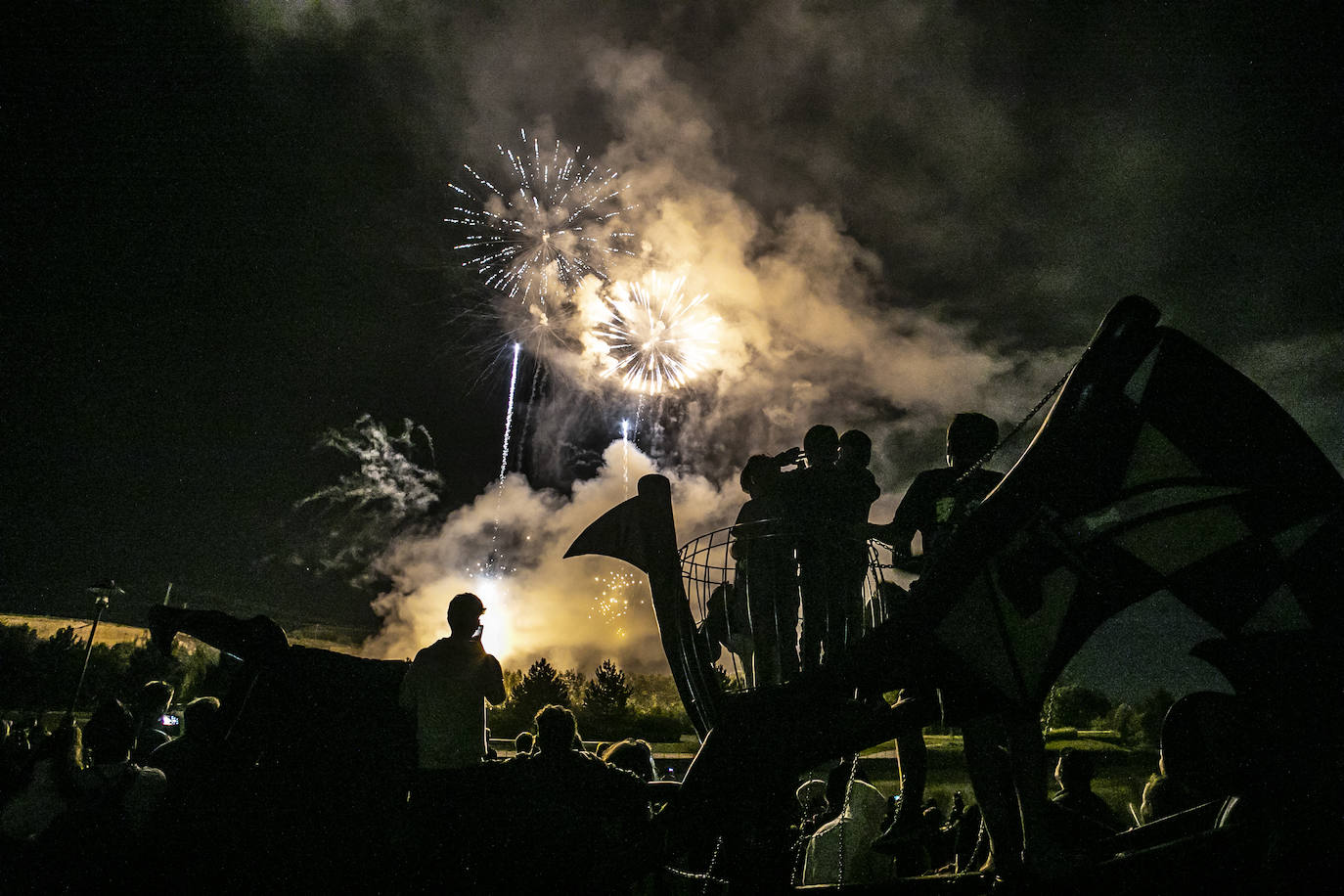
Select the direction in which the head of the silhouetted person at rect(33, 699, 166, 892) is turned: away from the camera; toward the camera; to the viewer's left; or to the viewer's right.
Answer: away from the camera

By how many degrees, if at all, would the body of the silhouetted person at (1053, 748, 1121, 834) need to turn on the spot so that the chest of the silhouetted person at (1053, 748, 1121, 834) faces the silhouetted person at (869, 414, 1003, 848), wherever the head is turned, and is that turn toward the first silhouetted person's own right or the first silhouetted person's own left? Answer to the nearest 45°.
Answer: approximately 135° to the first silhouetted person's own left

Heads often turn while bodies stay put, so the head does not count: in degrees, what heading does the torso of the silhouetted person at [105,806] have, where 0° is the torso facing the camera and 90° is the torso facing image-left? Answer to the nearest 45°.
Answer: approximately 180°

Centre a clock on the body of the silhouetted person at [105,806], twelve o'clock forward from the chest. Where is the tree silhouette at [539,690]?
The tree silhouette is roughly at 1 o'clock from the silhouetted person.

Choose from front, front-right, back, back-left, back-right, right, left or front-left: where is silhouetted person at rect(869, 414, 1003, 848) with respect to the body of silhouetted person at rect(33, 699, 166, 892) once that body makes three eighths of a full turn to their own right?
front

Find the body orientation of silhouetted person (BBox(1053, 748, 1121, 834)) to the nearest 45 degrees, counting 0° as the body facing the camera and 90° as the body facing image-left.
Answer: approximately 135°

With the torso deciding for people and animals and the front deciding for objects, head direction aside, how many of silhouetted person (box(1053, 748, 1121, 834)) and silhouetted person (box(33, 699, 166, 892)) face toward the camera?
0

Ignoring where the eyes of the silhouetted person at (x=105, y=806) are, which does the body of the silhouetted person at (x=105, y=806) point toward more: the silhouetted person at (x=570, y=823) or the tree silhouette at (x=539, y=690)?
the tree silhouette

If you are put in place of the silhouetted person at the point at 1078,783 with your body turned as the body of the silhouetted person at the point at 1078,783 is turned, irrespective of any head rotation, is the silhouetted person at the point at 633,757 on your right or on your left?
on your left

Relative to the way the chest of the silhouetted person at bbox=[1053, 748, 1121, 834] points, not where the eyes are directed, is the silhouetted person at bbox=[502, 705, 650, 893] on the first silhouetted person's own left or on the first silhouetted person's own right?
on the first silhouetted person's own left
